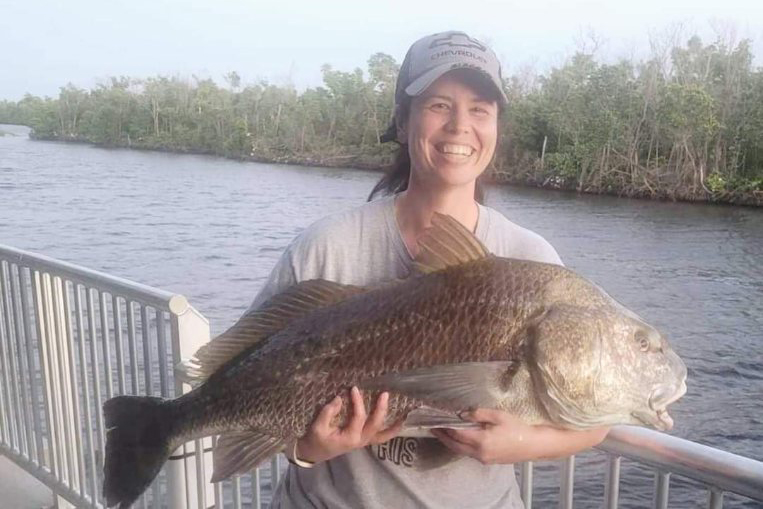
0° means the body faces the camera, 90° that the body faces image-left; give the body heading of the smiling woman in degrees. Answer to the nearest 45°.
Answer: approximately 0°

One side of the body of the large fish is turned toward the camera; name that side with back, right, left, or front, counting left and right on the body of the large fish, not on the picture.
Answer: right
